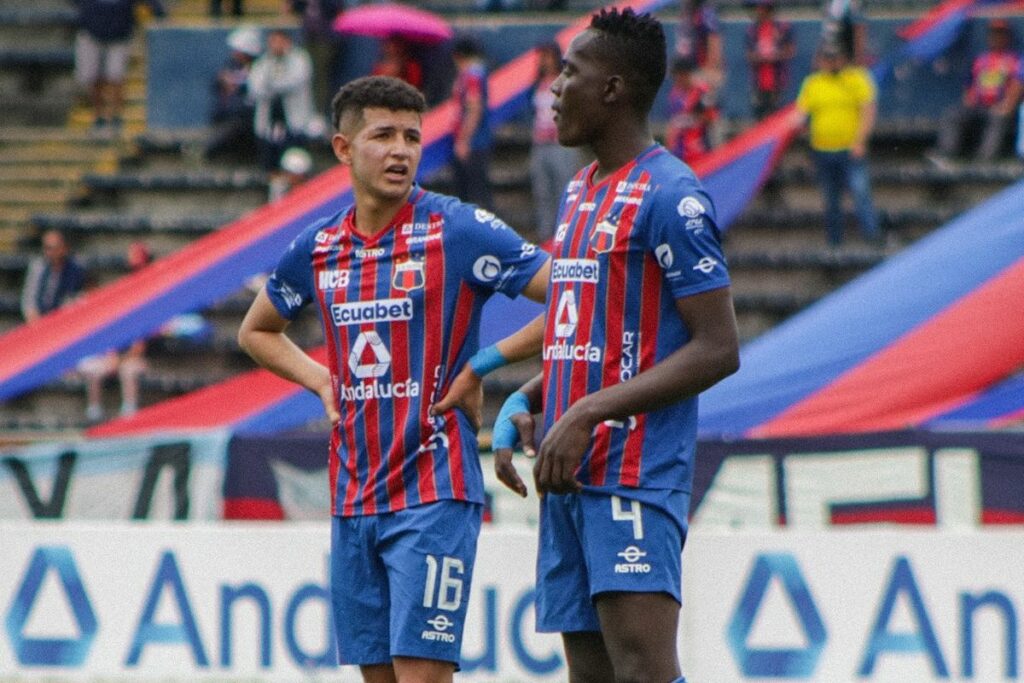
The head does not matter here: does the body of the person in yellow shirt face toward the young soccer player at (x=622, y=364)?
yes

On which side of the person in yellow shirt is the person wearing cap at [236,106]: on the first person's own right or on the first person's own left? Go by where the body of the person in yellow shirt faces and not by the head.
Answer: on the first person's own right

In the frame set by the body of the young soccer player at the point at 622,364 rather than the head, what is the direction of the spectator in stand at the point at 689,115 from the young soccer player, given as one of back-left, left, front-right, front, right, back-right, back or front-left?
back-right

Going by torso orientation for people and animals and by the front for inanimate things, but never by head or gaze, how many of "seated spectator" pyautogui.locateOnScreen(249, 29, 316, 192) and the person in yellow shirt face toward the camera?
2

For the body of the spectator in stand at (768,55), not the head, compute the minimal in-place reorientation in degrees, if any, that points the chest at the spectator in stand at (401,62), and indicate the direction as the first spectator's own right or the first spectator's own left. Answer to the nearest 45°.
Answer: approximately 90° to the first spectator's own right

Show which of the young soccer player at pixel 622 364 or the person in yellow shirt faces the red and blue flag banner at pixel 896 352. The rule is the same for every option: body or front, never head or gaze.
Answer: the person in yellow shirt
